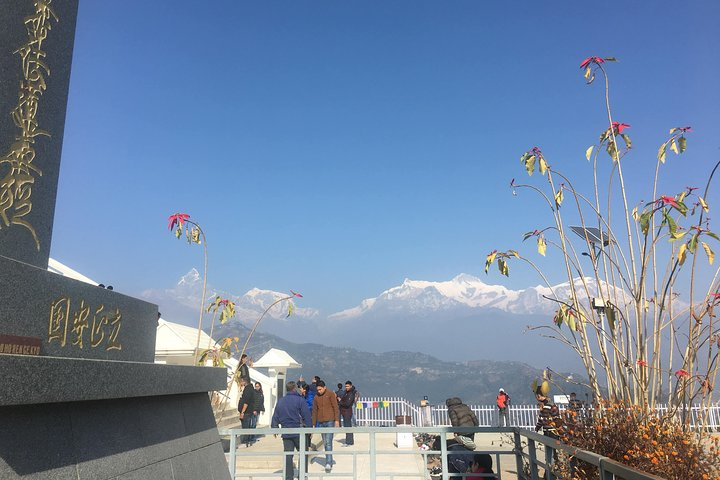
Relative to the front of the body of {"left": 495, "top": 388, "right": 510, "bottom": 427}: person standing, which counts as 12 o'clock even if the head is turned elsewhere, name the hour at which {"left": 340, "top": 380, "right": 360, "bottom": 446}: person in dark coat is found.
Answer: The person in dark coat is roughly at 1 o'clock from the person standing.

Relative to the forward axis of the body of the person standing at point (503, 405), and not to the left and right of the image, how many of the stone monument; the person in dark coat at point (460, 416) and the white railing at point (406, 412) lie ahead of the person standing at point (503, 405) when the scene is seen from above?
2

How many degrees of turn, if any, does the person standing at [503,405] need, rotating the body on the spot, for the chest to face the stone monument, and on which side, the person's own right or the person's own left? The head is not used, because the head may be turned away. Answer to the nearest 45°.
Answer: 0° — they already face it

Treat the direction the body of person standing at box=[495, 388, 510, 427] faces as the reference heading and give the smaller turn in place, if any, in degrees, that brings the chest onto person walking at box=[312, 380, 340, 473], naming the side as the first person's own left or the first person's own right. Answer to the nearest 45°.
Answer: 0° — they already face them

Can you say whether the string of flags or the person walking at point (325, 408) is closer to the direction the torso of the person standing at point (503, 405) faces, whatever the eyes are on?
the person walking
